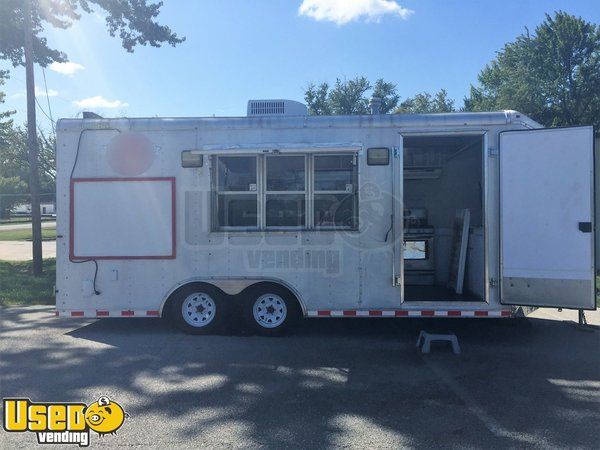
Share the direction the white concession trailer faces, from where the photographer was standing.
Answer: facing to the right of the viewer

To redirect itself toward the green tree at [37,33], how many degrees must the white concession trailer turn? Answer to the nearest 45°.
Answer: approximately 135° to its left

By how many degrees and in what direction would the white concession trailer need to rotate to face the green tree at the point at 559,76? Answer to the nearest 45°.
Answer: approximately 45° to its left

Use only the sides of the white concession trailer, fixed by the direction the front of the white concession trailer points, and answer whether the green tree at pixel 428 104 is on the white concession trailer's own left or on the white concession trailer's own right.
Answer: on the white concession trailer's own left

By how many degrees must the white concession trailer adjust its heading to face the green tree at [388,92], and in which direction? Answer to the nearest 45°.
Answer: approximately 90° to its left

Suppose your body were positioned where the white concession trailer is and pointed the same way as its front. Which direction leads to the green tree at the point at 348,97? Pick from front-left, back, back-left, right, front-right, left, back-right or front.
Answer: left

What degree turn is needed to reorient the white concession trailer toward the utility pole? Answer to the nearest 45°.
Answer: approximately 135° to its left

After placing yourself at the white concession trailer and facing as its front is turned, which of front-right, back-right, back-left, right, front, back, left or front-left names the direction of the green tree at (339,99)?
left
